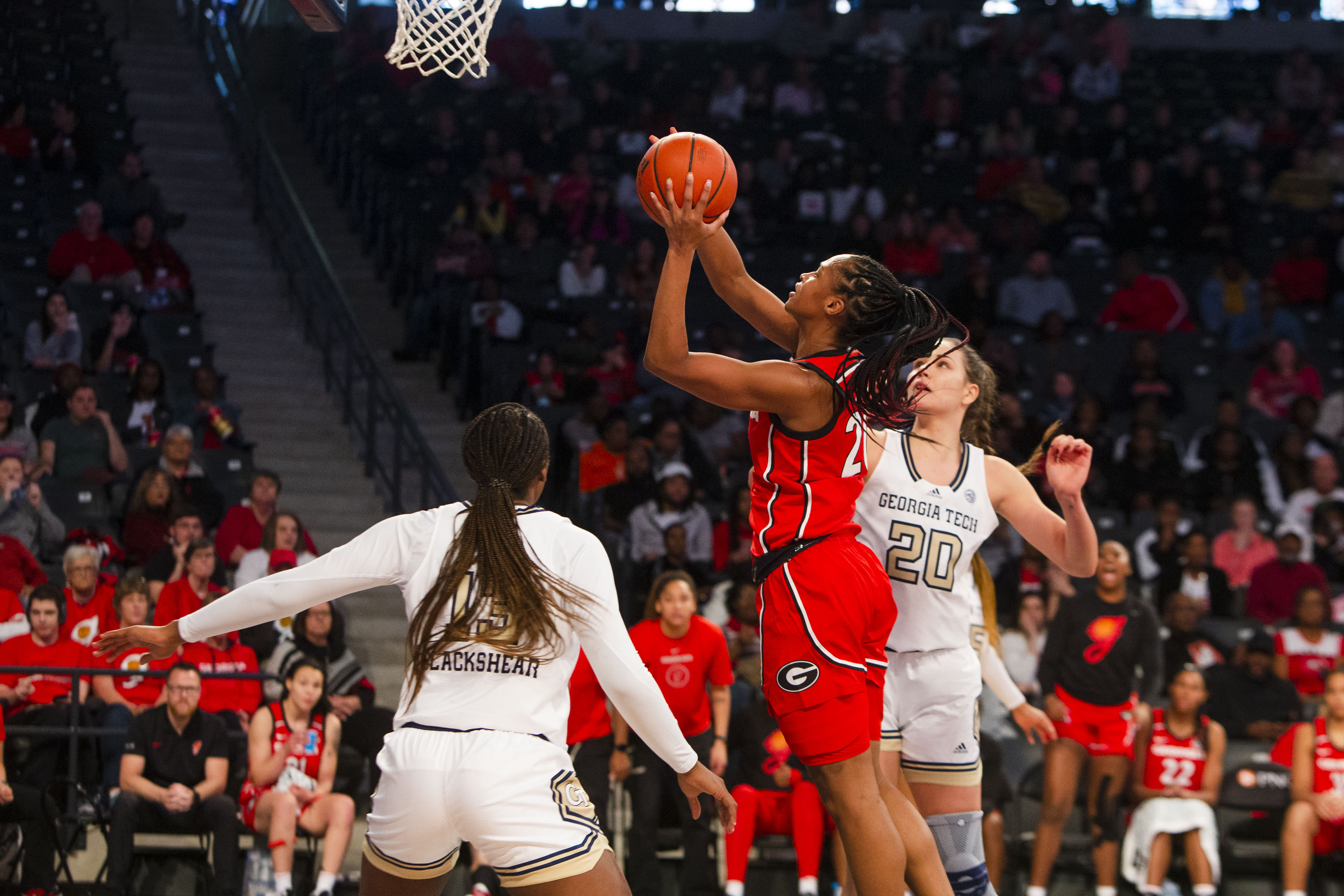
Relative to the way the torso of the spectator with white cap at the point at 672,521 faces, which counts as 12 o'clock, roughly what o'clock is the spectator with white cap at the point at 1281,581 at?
the spectator with white cap at the point at 1281,581 is roughly at 9 o'clock from the spectator with white cap at the point at 672,521.

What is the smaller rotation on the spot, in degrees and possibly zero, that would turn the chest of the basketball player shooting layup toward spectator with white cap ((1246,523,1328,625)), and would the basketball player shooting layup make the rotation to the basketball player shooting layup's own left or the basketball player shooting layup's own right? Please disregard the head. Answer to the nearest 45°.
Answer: approximately 135° to the basketball player shooting layup's own right

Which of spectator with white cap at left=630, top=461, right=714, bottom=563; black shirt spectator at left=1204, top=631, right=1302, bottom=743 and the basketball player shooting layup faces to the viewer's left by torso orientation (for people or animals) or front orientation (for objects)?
the basketball player shooting layup

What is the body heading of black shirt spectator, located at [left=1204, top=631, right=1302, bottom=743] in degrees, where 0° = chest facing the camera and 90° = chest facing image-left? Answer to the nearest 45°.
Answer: approximately 0°

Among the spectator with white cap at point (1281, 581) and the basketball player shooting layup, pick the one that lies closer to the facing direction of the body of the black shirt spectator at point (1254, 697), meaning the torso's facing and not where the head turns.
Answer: the basketball player shooting layup

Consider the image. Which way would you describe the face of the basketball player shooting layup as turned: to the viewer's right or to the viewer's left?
to the viewer's left

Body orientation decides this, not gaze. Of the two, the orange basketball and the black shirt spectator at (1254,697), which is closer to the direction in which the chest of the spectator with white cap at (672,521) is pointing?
the orange basketball

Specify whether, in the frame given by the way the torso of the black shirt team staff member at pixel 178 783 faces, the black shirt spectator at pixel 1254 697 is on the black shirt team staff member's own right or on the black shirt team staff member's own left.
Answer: on the black shirt team staff member's own left
